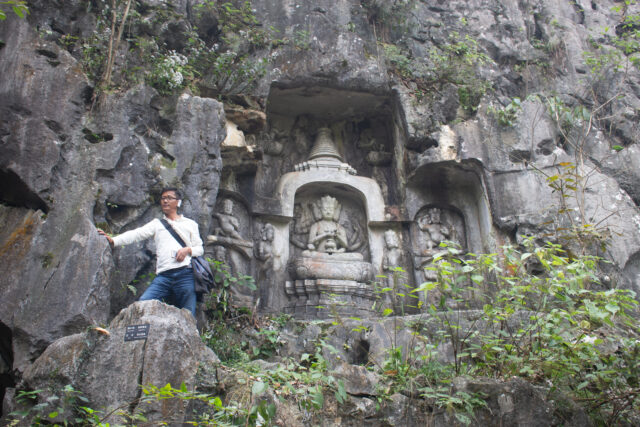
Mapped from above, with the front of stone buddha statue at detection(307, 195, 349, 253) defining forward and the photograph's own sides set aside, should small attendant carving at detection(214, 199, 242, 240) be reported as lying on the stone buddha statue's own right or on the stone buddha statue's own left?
on the stone buddha statue's own right

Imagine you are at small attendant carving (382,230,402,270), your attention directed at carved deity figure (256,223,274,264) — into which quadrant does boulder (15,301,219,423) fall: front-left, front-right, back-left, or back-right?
front-left

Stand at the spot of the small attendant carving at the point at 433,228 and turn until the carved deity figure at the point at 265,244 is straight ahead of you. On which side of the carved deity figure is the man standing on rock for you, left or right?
left

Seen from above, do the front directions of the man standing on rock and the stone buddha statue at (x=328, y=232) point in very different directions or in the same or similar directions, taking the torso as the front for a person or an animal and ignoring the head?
same or similar directions

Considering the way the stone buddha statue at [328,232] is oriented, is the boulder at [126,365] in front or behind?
in front

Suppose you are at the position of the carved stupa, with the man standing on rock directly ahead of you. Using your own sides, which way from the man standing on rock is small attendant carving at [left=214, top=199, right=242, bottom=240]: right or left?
right

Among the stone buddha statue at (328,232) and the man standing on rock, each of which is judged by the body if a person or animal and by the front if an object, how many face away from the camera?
0

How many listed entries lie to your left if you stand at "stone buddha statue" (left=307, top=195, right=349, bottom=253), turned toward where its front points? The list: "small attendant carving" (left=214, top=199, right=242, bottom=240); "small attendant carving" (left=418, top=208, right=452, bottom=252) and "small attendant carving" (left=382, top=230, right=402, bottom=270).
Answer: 2

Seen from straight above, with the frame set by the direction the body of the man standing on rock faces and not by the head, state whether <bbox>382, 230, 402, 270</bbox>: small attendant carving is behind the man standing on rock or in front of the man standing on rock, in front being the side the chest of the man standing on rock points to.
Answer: behind

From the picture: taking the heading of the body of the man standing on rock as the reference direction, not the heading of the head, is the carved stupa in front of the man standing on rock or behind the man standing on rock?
behind

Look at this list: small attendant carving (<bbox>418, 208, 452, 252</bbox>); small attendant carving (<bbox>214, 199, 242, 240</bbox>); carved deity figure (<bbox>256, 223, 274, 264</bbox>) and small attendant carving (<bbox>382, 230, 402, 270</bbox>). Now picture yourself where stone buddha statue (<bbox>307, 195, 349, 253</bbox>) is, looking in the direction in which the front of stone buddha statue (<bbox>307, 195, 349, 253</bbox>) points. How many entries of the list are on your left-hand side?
2

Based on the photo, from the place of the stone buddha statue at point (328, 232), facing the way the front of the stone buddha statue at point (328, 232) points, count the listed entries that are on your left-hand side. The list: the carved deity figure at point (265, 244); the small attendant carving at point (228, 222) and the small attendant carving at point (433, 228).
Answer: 1

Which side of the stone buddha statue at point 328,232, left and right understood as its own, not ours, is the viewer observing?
front

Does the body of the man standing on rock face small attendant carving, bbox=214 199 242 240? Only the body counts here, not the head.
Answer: no

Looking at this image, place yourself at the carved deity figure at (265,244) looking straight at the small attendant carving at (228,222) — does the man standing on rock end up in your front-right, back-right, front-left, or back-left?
front-left

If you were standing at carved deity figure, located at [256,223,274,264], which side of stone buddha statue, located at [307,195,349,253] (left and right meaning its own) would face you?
right
